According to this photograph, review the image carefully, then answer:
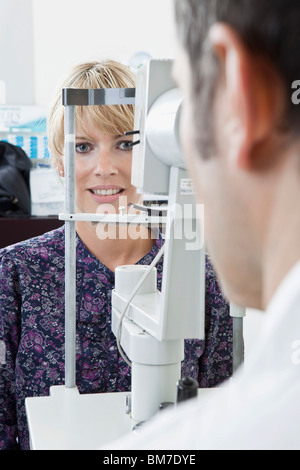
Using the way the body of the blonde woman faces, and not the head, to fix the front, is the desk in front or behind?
behind

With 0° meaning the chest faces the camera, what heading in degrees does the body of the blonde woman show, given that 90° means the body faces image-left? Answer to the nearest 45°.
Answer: approximately 0°
